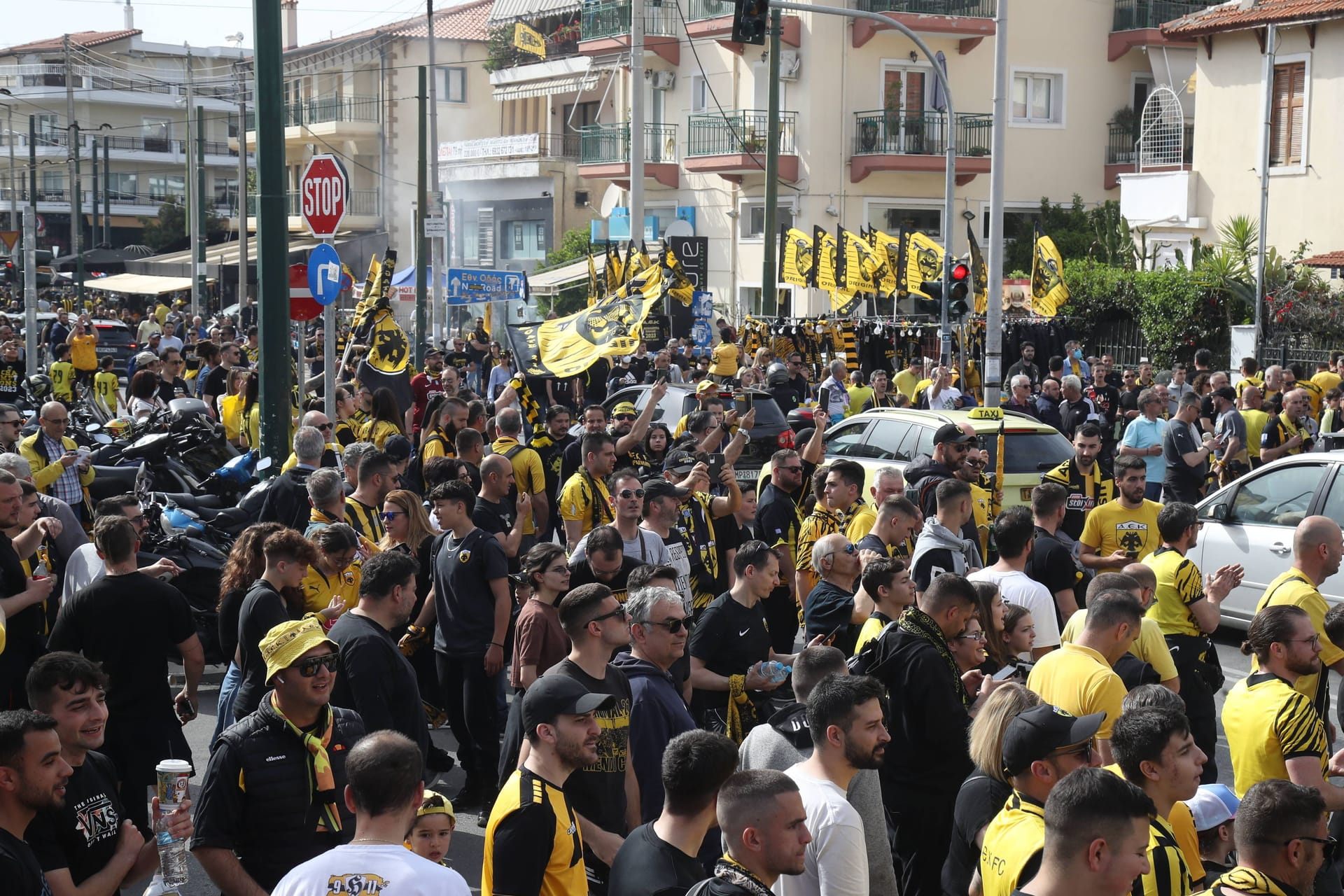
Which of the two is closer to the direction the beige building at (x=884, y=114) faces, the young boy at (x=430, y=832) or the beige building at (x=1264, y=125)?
the young boy

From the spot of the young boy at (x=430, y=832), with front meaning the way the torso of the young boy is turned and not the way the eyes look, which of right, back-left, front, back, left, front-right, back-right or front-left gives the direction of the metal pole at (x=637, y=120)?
back

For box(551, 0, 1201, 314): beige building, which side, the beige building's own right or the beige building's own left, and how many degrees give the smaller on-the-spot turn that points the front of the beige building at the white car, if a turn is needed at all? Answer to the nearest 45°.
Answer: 0° — it already faces it

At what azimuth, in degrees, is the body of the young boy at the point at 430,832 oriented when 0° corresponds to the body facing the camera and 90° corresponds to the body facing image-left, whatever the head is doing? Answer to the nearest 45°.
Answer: approximately 0°

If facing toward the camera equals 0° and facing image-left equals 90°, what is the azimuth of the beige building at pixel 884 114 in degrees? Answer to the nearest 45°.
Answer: approximately 0°

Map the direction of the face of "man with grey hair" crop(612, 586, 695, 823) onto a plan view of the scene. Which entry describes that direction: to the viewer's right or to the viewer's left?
to the viewer's right

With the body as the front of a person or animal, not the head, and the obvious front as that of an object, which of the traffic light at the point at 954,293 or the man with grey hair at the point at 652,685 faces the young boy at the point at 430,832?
the traffic light

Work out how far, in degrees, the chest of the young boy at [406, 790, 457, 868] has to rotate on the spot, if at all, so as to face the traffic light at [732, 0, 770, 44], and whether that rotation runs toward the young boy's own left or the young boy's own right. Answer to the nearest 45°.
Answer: approximately 180°

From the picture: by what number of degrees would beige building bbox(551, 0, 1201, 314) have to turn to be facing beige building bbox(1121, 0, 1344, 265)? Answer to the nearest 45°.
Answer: approximately 45° to its left

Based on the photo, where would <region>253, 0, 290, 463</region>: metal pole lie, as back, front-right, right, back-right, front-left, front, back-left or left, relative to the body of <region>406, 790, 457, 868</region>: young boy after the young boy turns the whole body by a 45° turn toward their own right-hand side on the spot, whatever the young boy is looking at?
back-right
